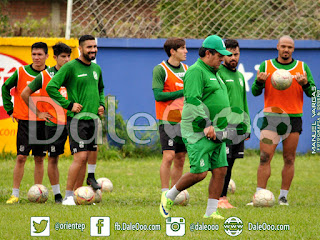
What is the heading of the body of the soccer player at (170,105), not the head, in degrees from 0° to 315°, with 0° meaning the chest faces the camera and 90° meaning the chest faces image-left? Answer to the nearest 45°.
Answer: approximately 315°

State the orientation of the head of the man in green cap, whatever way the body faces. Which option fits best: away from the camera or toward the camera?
toward the camera

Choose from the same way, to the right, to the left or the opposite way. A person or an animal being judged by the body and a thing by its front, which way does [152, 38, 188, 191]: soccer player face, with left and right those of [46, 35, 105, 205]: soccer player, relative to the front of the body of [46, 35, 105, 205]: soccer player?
the same way

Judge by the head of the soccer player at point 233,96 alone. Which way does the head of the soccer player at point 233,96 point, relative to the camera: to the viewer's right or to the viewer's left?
to the viewer's left

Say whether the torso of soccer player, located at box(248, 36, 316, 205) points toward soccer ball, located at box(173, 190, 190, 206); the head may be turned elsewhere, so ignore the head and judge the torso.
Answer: no

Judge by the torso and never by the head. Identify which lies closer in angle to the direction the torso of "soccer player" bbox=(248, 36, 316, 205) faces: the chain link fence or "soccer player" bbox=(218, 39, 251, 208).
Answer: the soccer player

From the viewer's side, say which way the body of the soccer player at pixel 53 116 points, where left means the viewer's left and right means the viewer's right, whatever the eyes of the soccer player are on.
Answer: facing the viewer and to the right of the viewer

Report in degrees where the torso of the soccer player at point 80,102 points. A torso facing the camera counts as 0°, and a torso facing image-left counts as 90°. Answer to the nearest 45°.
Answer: approximately 315°

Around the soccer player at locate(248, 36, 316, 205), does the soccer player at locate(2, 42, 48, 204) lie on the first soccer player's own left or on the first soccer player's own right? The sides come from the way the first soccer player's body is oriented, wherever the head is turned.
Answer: on the first soccer player's own right

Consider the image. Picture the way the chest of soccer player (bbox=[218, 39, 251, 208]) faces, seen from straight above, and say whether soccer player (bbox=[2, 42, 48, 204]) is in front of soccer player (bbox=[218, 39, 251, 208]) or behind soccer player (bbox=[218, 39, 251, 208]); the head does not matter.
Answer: in front

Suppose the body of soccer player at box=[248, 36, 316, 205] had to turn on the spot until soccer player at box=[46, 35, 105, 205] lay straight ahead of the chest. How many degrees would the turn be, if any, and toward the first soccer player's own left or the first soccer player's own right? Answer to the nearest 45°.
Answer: approximately 90° to the first soccer player's own right

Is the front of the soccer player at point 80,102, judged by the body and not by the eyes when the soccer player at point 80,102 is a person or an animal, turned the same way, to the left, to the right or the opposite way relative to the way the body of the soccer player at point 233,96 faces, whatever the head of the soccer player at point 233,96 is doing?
the same way

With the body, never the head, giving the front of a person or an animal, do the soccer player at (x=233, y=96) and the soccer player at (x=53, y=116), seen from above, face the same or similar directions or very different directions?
same or similar directions

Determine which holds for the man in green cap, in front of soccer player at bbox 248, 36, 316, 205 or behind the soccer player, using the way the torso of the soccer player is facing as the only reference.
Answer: in front

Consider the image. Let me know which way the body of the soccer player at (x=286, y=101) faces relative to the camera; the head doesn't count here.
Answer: toward the camera
